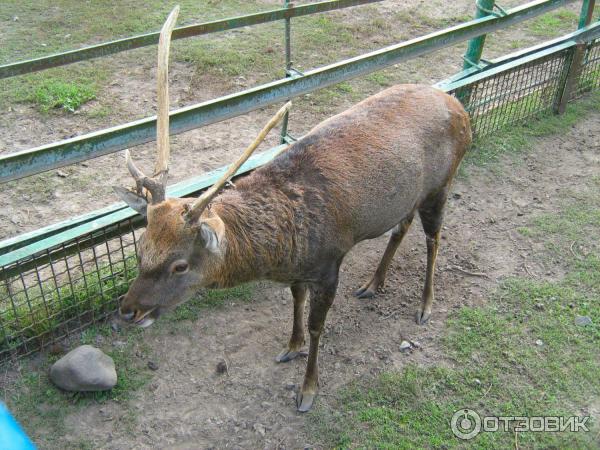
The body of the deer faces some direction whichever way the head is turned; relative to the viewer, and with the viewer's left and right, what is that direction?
facing the viewer and to the left of the viewer

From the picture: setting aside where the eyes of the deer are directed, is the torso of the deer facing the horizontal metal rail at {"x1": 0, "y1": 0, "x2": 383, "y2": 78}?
no

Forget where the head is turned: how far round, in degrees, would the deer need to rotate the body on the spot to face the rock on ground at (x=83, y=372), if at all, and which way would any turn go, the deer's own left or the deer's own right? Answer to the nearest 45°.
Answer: approximately 45° to the deer's own right

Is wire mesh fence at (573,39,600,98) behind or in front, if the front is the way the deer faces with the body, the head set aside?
behind

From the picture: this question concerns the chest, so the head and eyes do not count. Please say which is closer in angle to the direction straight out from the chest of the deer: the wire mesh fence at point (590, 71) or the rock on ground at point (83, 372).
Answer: the rock on ground

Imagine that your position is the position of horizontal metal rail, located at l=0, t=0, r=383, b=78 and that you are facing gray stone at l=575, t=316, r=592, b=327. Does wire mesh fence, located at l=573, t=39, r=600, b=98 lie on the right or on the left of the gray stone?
left

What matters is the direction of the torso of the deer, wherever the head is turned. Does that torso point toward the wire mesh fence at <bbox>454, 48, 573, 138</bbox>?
no
